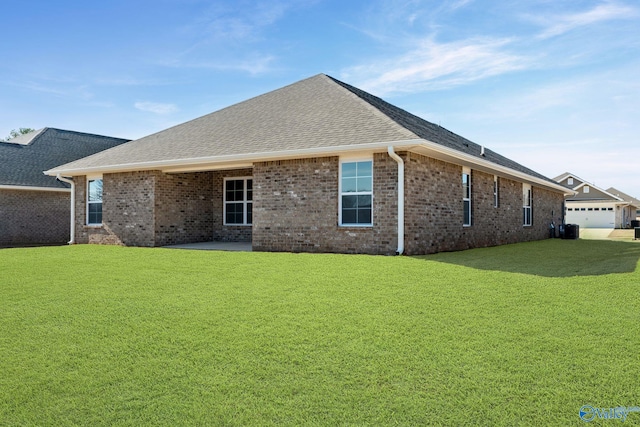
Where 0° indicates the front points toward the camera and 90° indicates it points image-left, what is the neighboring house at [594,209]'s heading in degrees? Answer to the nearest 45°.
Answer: approximately 0°

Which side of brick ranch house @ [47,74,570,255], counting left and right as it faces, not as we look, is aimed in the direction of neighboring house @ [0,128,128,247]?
left

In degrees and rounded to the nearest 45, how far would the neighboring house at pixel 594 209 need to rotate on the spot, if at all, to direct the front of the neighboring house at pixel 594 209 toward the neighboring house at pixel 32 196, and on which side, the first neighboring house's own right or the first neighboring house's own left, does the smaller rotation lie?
approximately 45° to the first neighboring house's own right

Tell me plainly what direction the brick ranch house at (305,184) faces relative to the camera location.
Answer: facing away from the viewer and to the right of the viewer
